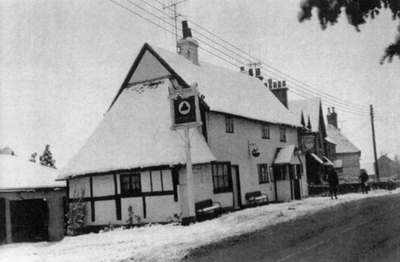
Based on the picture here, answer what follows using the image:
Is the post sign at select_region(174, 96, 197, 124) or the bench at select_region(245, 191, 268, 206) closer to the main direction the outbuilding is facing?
the post sign

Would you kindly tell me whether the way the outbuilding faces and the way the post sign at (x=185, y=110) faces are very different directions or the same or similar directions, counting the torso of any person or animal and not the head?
same or similar directions

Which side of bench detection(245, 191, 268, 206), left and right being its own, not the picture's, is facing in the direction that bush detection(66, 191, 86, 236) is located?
right

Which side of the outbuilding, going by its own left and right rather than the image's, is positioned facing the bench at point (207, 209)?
left

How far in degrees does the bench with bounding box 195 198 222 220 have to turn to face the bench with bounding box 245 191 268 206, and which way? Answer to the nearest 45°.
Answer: approximately 90° to its left

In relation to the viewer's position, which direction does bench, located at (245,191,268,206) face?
facing the viewer and to the right of the viewer

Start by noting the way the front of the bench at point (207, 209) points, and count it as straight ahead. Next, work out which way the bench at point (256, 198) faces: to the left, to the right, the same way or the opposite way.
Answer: the same way

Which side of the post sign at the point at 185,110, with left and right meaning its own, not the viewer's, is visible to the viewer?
front

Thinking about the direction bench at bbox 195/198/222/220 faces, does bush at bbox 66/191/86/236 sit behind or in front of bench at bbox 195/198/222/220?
behind

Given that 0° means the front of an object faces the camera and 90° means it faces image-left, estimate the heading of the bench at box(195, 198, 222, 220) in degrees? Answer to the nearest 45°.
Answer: approximately 315°

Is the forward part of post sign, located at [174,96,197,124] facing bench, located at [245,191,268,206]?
no

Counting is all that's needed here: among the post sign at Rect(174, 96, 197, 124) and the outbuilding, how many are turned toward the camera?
2

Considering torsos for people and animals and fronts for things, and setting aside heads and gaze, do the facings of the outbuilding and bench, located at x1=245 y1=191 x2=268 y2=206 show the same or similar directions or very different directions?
same or similar directions

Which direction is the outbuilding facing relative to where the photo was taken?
toward the camera

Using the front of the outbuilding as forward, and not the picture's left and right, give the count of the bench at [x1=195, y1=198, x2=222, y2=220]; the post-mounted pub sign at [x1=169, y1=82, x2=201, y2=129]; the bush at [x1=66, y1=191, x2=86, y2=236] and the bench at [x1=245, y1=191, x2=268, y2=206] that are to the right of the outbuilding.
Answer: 0

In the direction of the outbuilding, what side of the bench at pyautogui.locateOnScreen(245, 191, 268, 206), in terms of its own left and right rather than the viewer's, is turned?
right
